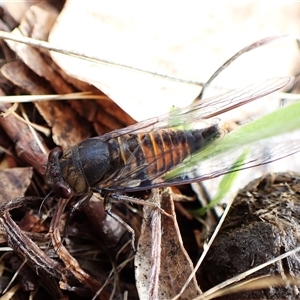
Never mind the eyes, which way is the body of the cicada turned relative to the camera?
to the viewer's left

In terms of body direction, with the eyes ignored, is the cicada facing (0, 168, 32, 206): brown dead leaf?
yes
